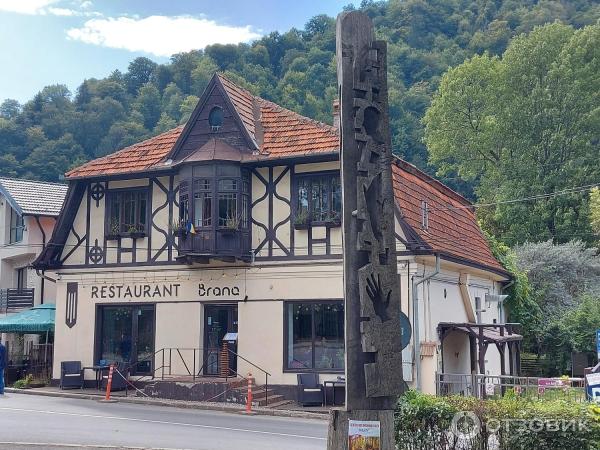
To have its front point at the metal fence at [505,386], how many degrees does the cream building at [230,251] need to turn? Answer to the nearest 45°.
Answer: approximately 45° to its left

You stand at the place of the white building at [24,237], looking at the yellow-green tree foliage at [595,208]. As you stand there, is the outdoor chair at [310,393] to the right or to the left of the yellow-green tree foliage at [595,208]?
right

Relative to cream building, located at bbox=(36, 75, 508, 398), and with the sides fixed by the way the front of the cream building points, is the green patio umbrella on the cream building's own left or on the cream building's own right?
on the cream building's own right

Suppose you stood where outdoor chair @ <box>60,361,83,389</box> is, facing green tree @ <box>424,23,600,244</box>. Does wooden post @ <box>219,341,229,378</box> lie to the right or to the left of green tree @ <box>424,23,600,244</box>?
right

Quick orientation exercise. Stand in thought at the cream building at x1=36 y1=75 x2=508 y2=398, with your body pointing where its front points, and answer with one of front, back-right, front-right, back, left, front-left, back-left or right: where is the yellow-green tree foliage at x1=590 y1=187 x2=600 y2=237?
back-left

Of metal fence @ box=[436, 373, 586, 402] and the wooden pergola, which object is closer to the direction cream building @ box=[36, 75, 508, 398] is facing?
the metal fence

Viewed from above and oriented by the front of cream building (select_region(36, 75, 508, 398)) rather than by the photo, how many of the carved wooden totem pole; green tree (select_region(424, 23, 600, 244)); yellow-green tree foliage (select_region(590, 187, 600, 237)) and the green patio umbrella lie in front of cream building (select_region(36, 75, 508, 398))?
1

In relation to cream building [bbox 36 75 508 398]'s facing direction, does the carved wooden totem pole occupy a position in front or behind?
in front

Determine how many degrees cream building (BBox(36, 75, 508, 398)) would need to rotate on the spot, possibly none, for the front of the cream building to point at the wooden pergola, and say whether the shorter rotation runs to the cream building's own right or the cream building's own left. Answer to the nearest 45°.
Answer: approximately 90° to the cream building's own left

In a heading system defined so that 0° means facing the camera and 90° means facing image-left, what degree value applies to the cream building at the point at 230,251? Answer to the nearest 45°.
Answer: approximately 0°
